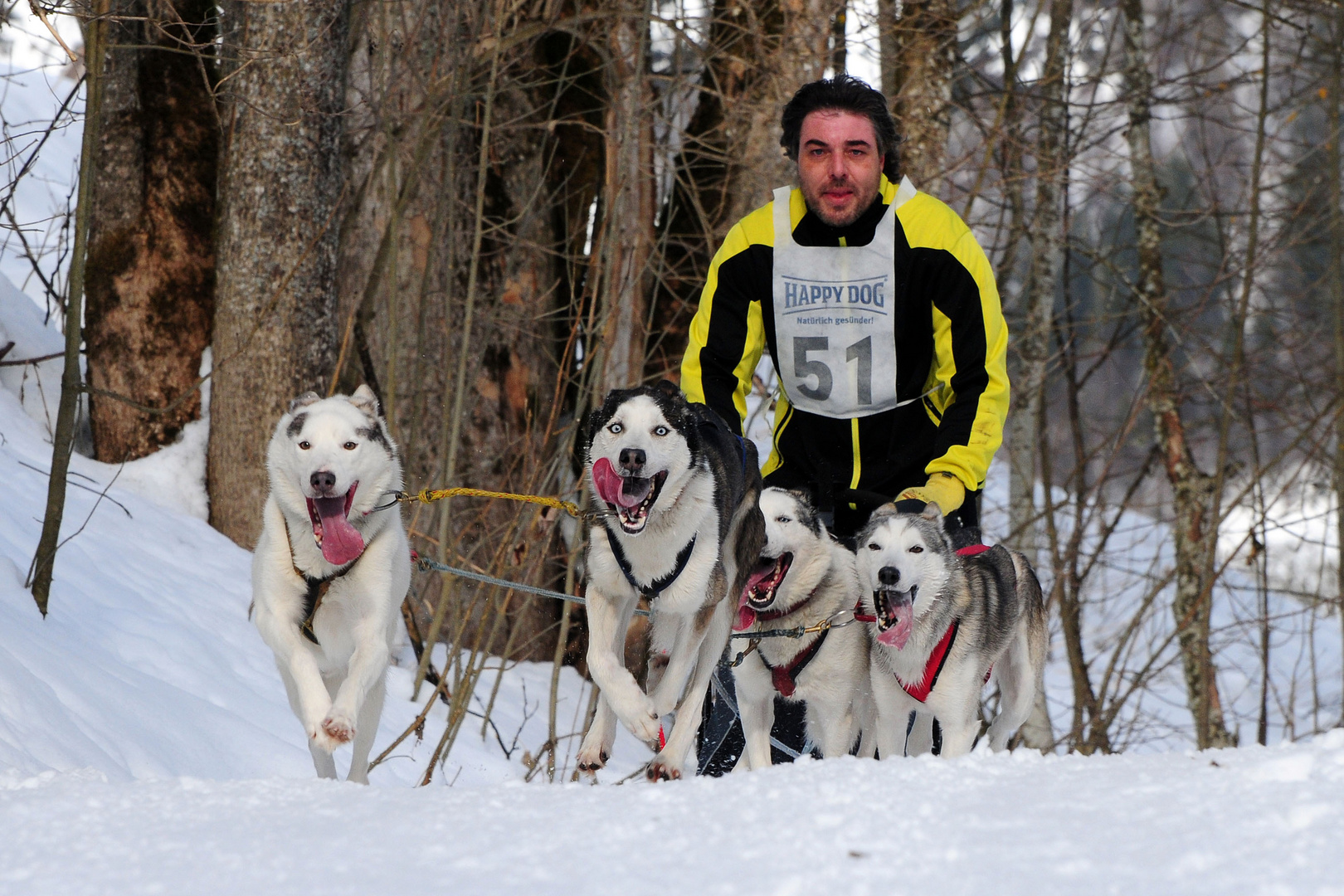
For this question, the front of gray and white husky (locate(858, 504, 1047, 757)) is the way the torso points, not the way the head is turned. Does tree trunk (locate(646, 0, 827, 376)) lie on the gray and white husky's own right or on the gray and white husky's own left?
on the gray and white husky's own right

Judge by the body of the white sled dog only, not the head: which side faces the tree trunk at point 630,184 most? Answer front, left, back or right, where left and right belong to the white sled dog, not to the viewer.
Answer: back

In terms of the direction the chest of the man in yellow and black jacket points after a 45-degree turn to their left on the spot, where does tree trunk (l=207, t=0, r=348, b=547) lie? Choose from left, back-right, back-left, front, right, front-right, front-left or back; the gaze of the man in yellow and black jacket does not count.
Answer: back

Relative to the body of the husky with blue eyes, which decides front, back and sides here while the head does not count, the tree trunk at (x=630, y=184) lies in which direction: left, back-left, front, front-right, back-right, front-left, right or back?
back

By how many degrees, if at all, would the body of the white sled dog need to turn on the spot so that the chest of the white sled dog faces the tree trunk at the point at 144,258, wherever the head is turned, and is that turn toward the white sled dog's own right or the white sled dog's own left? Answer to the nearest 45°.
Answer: approximately 180°

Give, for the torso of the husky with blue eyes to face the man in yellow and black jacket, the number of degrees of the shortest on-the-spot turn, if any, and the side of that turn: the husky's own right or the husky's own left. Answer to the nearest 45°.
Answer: approximately 135° to the husky's own left

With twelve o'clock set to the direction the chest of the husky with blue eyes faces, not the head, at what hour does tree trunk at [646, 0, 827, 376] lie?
The tree trunk is roughly at 6 o'clock from the husky with blue eyes.

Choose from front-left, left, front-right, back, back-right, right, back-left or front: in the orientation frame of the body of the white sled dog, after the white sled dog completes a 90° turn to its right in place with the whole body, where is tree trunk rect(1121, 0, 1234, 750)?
back-right

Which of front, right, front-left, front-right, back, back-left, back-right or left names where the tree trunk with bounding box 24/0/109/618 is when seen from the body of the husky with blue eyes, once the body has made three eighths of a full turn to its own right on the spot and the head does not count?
front

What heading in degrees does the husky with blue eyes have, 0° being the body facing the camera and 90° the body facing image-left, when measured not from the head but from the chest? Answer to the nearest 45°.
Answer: approximately 0°

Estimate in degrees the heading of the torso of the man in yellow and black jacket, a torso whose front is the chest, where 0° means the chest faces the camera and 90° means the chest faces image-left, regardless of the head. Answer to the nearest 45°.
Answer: approximately 0°
